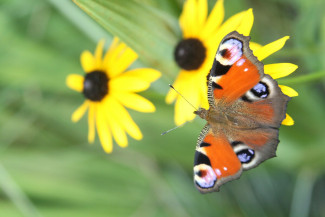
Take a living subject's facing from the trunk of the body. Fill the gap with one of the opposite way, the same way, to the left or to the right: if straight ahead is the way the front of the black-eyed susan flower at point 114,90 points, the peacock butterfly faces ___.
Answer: to the right

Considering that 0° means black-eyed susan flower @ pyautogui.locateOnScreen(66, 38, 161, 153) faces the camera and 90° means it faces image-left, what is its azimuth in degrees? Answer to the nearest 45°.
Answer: approximately 45°

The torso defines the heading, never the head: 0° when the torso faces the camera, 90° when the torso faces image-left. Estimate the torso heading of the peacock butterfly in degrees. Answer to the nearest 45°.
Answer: approximately 90°
